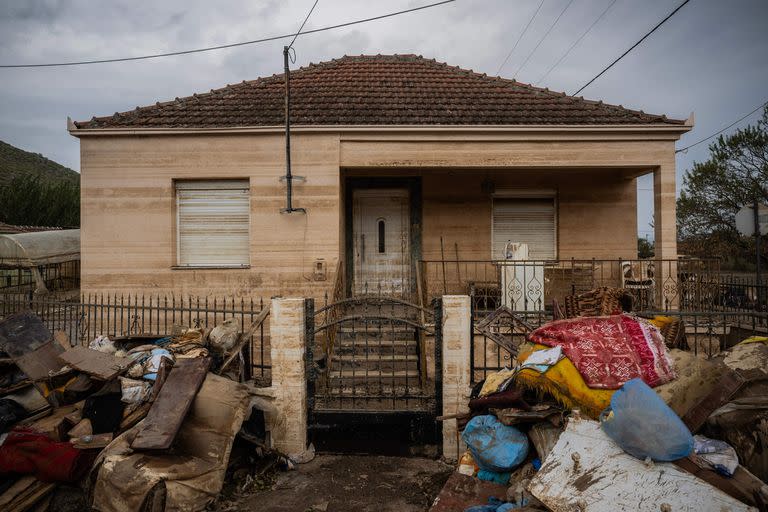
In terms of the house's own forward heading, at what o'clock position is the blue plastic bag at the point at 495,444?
The blue plastic bag is roughly at 11 o'clock from the house.

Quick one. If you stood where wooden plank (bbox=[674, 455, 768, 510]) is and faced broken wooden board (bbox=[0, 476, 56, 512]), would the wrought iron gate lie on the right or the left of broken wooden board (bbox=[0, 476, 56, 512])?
right

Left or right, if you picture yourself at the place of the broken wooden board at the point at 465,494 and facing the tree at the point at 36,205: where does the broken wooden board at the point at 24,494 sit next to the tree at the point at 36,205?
left

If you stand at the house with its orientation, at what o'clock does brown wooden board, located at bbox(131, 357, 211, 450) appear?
The brown wooden board is roughly at 12 o'clock from the house.

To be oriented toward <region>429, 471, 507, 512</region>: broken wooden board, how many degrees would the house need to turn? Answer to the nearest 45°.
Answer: approximately 45° to its left

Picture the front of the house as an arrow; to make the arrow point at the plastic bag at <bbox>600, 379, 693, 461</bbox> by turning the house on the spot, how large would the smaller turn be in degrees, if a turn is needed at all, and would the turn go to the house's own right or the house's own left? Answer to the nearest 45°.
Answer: approximately 45° to the house's own left

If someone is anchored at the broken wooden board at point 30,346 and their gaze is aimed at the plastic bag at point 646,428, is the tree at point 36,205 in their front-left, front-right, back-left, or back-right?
back-left

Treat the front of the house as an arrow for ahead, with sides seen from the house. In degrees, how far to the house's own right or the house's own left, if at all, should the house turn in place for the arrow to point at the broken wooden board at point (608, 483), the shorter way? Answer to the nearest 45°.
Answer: approximately 45° to the house's own left

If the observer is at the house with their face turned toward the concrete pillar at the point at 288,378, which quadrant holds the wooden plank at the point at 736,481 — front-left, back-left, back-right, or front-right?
front-left

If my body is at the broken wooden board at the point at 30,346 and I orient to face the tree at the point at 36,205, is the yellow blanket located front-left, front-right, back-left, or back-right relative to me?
back-right

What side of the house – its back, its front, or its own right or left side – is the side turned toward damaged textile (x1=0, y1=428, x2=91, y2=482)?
front

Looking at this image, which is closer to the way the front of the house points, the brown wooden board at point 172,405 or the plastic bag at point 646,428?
the brown wooden board

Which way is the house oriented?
toward the camera

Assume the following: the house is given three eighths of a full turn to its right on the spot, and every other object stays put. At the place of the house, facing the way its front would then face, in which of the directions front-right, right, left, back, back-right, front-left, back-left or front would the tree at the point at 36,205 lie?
front
